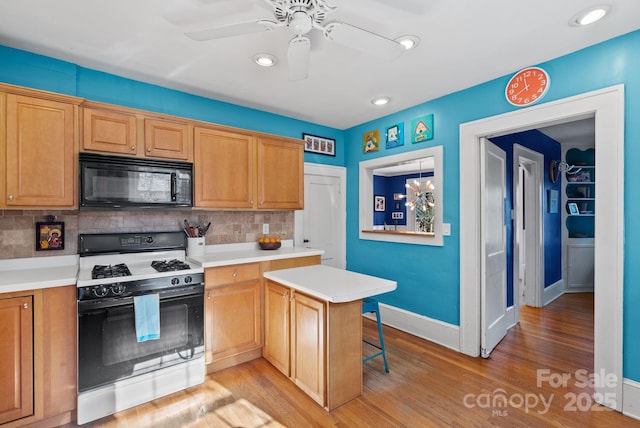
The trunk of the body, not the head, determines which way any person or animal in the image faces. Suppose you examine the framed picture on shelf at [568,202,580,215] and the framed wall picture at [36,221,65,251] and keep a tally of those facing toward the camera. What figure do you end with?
2

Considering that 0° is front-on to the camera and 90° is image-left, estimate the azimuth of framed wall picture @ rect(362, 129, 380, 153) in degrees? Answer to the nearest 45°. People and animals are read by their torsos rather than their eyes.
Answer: approximately 45°

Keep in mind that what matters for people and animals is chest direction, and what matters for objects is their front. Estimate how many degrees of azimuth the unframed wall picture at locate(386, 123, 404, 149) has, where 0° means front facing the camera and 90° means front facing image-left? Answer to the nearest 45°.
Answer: approximately 45°

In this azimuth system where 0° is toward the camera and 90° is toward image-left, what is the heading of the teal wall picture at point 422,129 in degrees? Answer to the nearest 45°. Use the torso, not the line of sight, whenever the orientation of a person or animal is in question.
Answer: approximately 45°

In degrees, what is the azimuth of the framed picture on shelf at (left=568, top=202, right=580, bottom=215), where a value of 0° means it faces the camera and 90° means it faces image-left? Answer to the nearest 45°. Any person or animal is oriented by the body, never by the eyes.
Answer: approximately 0°

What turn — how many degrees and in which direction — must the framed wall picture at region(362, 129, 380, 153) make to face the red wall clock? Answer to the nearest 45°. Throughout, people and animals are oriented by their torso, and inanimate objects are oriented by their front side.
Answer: approximately 90° to its left

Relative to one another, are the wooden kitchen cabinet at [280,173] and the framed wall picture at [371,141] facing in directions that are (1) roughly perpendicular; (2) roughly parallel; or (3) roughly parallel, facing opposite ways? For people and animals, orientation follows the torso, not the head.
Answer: roughly perpendicular

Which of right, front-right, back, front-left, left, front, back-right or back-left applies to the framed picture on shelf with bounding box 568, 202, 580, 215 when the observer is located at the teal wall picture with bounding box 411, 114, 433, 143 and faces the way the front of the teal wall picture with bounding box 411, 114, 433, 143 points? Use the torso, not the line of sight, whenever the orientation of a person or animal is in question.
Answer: back

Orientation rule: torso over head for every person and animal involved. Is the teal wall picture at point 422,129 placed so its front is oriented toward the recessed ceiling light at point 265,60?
yes
